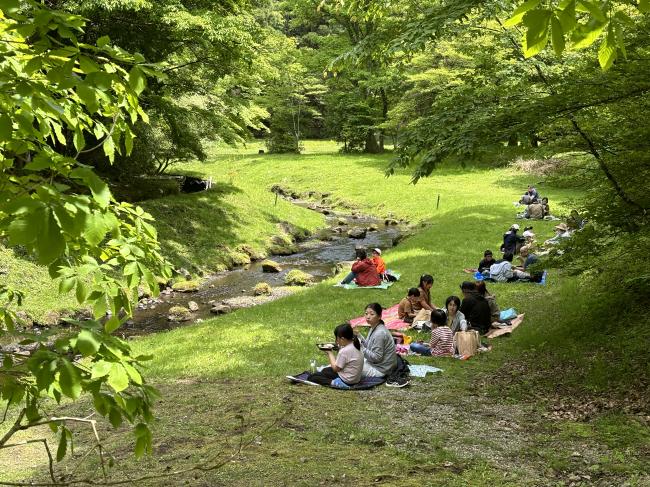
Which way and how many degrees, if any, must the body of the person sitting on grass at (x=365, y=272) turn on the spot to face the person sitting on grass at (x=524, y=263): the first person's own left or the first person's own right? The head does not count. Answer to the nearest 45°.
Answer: approximately 135° to the first person's own right

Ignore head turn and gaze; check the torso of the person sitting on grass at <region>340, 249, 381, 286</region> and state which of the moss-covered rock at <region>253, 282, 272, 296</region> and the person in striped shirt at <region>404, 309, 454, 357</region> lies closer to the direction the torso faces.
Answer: the moss-covered rock

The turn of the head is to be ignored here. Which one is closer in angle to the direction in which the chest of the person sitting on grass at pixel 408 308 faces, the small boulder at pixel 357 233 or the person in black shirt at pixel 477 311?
the person in black shirt

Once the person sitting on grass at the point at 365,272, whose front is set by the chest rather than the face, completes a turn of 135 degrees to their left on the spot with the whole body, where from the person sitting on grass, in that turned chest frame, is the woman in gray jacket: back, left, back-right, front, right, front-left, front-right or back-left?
front

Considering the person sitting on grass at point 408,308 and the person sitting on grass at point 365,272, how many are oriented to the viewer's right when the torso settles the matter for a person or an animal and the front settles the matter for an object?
1

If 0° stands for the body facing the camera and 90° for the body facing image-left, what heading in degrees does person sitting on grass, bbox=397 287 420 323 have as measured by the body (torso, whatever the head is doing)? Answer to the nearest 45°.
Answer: approximately 270°

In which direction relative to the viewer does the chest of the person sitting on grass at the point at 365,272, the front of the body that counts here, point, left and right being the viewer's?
facing away from the viewer and to the left of the viewer

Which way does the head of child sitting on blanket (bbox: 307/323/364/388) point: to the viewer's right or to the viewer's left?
to the viewer's left

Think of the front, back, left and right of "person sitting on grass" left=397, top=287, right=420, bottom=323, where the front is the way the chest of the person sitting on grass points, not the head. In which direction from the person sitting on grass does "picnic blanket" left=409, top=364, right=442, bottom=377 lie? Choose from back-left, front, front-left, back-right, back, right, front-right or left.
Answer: right

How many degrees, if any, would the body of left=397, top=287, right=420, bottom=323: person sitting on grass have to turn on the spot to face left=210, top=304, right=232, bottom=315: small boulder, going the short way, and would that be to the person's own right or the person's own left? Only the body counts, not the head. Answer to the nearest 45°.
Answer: approximately 135° to the person's own left

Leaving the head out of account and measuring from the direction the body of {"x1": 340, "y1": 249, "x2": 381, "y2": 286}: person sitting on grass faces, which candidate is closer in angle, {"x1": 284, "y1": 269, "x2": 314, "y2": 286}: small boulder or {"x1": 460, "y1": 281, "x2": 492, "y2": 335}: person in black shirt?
the small boulder
